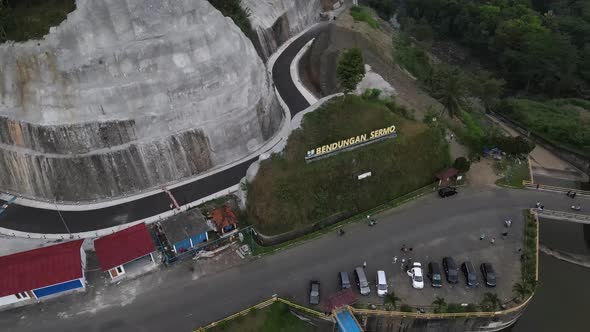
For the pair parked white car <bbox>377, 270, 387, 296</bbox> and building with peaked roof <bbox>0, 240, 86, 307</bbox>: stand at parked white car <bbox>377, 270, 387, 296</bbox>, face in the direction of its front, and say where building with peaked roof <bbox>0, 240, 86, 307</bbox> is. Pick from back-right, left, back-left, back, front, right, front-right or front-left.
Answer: right

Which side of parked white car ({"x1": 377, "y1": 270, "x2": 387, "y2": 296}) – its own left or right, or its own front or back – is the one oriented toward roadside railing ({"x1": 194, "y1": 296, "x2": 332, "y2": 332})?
right

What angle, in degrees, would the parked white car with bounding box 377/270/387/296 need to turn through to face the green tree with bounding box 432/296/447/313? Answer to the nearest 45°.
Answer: approximately 90° to its left

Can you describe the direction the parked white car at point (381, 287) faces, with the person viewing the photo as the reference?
facing the viewer

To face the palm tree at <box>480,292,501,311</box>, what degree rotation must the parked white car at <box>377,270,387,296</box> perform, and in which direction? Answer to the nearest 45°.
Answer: approximately 90° to its left
